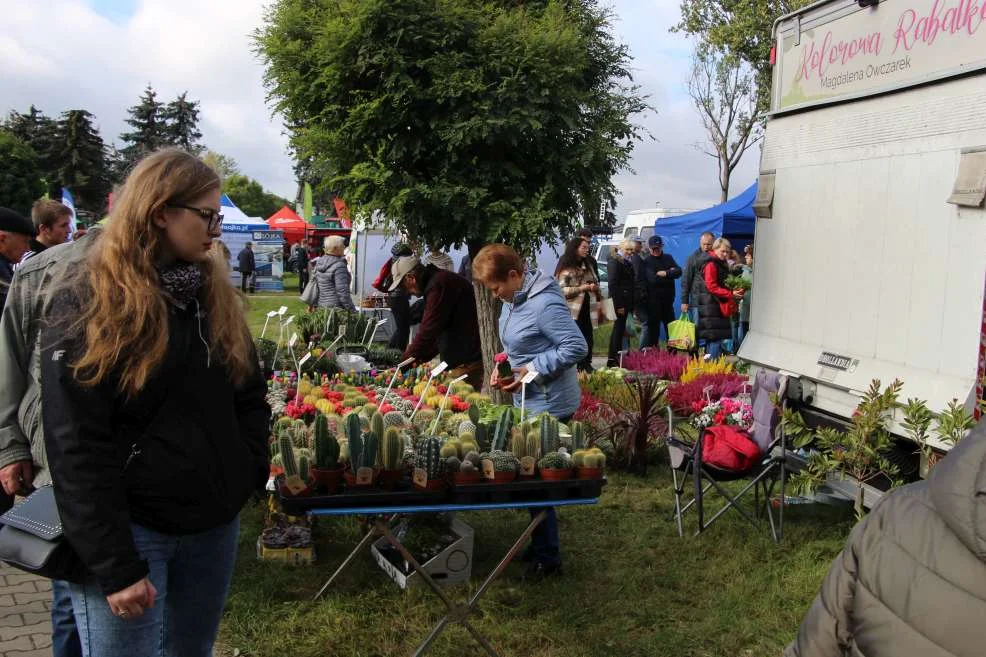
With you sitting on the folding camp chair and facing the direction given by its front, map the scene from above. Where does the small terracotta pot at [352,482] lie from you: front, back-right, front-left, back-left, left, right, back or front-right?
front-right

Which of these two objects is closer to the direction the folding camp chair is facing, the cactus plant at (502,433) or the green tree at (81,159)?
the cactus plant

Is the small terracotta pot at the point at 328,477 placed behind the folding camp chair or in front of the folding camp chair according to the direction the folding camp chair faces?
in front

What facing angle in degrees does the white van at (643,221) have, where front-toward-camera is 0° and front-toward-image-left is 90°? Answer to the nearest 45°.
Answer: approximately 45°

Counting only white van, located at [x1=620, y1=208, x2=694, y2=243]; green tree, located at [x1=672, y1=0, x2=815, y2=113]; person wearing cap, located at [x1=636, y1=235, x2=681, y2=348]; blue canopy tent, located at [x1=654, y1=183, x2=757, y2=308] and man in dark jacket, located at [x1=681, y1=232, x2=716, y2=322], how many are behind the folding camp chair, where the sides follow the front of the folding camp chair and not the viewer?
5

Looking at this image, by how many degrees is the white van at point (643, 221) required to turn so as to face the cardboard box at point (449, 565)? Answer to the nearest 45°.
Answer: approximately 45° to its left

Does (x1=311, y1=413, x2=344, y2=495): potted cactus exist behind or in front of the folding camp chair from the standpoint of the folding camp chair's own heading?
in front

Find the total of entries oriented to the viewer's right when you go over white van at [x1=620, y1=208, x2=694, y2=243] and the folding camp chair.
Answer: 0

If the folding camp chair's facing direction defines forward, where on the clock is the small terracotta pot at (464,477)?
The small terracotta pot is roughly at 1 o'clock from the folding camp chair.

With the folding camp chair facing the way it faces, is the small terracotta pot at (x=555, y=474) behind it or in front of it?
in front

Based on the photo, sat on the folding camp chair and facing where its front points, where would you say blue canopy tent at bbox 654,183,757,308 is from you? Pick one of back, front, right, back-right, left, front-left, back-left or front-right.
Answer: back
